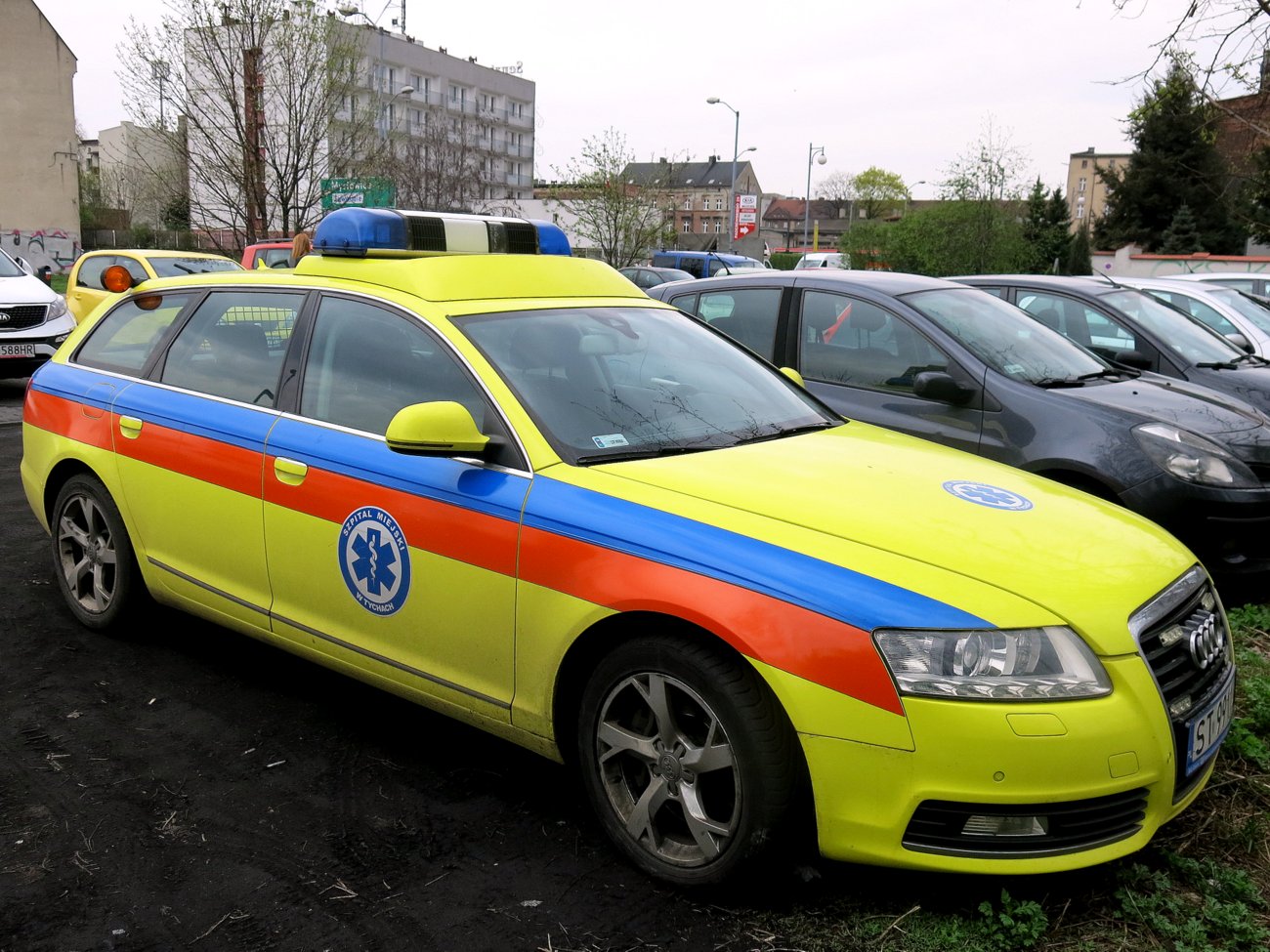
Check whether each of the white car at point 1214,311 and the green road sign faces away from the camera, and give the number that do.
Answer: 0

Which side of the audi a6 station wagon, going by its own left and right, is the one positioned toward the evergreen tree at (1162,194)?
left

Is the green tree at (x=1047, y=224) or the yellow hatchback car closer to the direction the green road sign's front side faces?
the yellow hatchback car

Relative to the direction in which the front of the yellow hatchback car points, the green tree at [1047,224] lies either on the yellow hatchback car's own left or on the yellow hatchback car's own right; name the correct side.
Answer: on the yellow hatchback car's own left

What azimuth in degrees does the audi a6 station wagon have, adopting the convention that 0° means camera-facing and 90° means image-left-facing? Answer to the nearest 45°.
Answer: approximately 315°

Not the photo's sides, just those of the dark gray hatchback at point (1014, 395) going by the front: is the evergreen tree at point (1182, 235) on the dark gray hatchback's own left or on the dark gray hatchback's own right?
on the dark gray hatchback's own left

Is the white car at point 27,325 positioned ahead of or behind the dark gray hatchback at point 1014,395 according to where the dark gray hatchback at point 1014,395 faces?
behind

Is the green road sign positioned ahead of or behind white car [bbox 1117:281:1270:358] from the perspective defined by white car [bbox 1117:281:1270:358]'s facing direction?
behind

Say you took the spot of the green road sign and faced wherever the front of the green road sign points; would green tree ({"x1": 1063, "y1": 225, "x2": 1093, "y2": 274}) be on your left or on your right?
on your left
